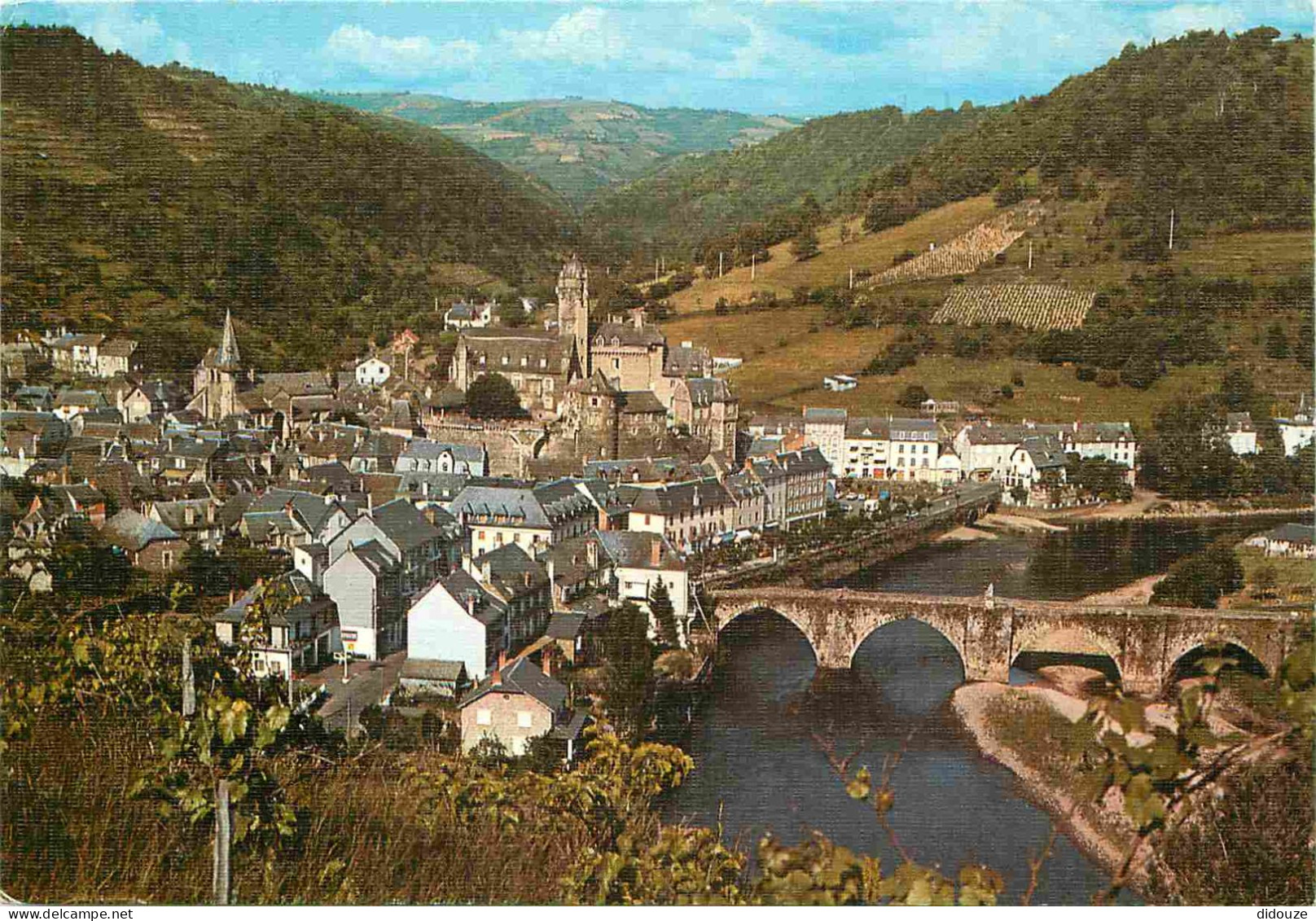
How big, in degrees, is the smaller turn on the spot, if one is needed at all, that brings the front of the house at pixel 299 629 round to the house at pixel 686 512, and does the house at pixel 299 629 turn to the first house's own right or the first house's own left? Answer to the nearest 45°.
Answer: approximately 90° to the first house's own left

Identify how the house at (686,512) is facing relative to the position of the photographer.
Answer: facing the viewer and to the right of the viewer

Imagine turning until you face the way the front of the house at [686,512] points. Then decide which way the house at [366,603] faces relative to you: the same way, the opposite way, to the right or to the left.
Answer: the same way

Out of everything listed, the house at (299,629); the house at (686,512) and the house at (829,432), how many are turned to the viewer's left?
0

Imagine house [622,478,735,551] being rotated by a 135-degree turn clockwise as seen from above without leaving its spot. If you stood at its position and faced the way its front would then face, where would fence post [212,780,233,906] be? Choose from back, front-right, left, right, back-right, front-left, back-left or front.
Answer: left

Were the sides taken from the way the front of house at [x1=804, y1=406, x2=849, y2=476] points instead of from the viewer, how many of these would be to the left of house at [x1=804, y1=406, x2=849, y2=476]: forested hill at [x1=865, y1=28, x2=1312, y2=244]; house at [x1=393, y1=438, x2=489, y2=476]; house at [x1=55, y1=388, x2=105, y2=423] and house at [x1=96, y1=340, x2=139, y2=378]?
1

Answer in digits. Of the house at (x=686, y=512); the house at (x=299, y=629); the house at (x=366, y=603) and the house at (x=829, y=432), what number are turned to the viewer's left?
0

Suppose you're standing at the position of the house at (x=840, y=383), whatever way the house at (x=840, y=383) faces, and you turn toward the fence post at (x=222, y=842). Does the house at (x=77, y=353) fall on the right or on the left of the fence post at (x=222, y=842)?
right

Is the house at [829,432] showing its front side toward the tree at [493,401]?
no

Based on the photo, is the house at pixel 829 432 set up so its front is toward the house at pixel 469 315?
no

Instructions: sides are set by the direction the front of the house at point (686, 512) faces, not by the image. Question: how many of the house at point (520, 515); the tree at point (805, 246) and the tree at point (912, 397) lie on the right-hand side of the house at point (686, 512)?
1

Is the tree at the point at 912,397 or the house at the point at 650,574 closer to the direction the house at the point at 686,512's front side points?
the house

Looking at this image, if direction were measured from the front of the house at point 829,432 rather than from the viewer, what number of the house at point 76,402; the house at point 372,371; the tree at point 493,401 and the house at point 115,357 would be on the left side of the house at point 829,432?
0

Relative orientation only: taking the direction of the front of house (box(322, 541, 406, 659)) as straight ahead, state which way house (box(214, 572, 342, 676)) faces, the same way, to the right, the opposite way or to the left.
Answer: the same way

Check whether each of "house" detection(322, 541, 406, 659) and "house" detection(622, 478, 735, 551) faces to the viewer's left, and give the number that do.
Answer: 0

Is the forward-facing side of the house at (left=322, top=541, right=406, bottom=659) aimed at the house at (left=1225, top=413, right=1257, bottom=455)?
no

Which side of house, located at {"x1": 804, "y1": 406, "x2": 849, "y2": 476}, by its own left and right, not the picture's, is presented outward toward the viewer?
front

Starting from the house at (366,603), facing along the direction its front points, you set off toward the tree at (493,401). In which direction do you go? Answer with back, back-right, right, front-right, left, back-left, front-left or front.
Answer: back-left
